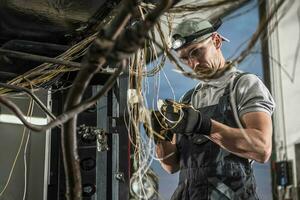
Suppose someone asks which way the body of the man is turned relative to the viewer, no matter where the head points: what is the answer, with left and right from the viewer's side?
facing the viewer and to the left of the viewer

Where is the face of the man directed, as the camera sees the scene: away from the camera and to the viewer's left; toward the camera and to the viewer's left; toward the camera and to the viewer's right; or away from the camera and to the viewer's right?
toward the camera and to the viewer's left
